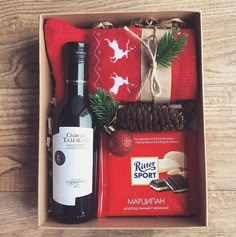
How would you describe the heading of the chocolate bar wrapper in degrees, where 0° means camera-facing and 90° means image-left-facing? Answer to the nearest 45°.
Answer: approximately 0°
